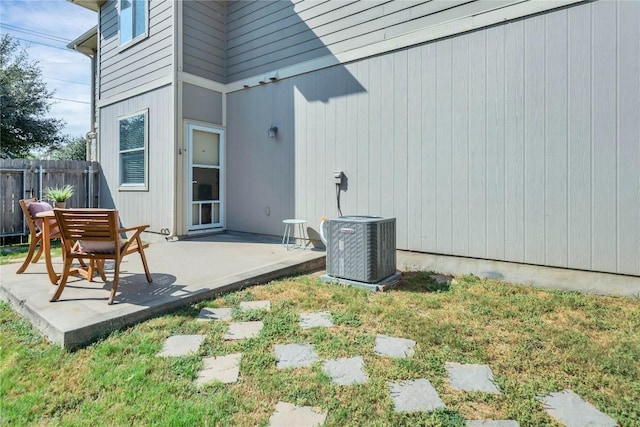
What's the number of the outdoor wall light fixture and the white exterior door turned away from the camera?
0

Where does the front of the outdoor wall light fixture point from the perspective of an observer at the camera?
facing the viewer and to the left of the viewer

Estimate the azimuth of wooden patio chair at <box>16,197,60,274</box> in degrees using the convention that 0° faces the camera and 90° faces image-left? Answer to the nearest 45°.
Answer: approximately 315°

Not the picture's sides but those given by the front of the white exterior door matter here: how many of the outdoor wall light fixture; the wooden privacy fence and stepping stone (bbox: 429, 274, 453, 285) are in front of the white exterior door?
2

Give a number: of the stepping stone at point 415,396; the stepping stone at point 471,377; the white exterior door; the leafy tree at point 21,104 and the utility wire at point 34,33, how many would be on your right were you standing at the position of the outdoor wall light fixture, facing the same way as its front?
3

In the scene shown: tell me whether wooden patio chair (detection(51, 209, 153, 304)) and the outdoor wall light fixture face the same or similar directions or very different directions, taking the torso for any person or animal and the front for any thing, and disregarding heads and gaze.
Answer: very different directions

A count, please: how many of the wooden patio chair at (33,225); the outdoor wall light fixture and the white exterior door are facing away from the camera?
0

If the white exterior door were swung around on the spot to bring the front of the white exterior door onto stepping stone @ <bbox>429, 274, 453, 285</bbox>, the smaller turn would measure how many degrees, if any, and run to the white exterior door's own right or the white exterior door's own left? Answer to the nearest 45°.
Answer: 0° — it already faces it

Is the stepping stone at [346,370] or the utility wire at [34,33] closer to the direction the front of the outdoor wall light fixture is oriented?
the stepping stone

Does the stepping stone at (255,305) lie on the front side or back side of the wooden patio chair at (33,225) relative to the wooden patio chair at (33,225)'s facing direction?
on the front side

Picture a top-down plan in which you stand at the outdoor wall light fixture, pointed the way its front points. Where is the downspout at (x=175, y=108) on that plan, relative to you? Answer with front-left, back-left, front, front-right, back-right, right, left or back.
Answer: front-right

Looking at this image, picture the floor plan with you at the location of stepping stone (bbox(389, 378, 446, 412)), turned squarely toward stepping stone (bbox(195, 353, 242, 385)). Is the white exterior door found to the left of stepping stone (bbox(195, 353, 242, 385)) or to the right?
right

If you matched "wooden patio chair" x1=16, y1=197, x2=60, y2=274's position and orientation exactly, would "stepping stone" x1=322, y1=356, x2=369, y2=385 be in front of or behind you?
in front

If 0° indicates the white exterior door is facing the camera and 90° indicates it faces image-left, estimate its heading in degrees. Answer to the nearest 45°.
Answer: approximately 315°

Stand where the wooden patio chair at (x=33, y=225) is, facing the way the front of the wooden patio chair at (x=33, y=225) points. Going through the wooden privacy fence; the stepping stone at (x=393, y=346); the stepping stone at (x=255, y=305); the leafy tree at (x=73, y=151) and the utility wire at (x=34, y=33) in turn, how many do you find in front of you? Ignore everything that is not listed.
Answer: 2
